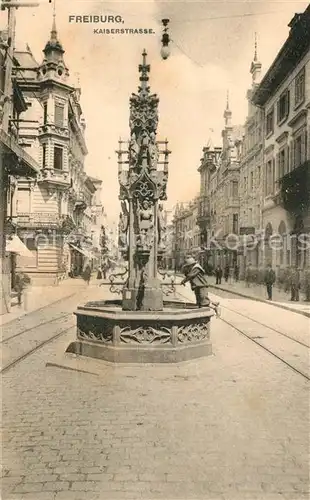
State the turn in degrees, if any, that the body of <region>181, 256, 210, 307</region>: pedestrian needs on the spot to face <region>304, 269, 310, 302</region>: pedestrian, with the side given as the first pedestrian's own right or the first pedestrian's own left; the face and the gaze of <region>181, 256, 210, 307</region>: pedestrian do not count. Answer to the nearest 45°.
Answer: approximately 135° to the first pedestrian's own right

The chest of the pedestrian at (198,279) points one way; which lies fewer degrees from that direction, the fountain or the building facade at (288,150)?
the fountain

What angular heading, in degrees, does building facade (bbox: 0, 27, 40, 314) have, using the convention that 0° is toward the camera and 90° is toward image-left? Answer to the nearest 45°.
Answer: approximately 270°

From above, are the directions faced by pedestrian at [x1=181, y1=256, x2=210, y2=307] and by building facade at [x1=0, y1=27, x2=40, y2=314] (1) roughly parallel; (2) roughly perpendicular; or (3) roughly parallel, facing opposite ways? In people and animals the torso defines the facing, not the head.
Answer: roughly parallel, facing opposite ways

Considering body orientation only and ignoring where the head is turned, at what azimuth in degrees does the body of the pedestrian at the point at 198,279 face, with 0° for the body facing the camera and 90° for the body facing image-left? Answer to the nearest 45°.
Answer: approximately 90°

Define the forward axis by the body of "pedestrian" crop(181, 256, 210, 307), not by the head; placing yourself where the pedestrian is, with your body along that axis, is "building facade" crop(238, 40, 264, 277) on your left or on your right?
on your right

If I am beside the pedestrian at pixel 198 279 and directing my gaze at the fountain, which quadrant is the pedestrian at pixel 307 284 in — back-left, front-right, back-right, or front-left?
back-right

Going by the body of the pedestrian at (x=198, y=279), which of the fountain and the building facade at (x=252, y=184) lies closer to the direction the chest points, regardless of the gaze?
the fountain

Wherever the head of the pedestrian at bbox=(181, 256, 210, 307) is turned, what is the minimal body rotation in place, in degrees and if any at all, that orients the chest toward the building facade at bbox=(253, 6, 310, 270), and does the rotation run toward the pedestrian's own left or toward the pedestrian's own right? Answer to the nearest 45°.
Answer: approximately 90° to the pedestrian's own right

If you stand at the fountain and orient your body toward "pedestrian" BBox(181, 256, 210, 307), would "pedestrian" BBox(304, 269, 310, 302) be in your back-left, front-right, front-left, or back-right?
front-left
